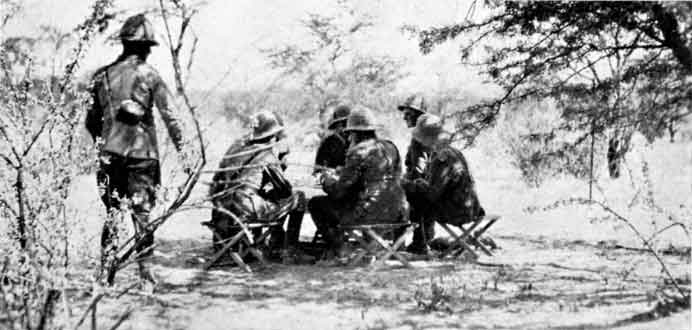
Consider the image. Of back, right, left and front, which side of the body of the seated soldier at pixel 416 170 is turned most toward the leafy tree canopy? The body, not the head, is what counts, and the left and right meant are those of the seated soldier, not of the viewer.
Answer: left

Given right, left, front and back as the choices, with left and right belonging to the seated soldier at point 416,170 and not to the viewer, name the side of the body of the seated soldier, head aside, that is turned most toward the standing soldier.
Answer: front

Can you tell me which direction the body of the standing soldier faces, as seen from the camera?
away from the camera

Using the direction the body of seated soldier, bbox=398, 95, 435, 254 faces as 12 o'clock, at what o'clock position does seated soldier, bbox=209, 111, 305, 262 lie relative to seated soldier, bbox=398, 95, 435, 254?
seated soldier, bbox=209, 111, 305, 262 is roughly at 12 o'clock from seated soldier, bbox=398, 95, 435, 254.

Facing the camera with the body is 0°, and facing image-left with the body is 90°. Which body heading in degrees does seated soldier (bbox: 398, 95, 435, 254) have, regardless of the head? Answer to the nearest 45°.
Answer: approximately 45°

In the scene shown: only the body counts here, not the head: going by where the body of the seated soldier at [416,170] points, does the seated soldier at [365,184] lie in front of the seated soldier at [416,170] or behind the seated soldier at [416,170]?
in front

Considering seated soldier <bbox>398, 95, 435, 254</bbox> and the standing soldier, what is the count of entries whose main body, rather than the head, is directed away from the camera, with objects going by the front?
1

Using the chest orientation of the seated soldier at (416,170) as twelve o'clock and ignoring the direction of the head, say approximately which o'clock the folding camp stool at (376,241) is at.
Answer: The folding camp stool is roughly at 11 o'clock from the seated soldier.

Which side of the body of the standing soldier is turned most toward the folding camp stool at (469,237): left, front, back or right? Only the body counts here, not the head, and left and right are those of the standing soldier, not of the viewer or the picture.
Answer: right

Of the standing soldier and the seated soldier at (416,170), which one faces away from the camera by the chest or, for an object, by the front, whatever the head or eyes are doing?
the standing soldier
